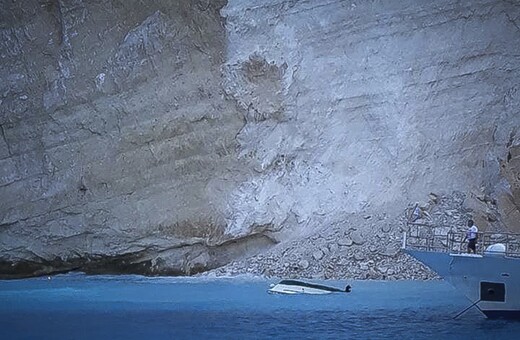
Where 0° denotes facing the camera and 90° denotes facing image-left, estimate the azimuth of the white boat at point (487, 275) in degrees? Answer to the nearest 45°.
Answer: approximately 90°

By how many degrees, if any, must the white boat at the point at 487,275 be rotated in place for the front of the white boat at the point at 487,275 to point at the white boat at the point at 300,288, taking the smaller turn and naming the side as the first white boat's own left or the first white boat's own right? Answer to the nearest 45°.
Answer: approximately 45° to the first white boat's own right
